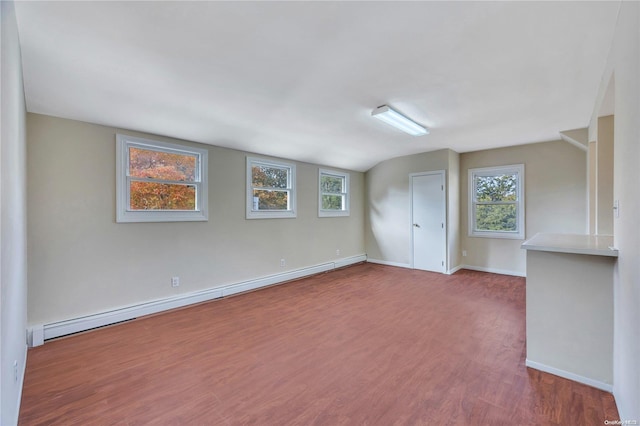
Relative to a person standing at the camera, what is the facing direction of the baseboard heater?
facing the viewer and to the right of the viewer

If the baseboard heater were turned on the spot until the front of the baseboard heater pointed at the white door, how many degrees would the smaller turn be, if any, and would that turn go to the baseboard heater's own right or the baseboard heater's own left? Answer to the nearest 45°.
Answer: approximately 45° to the baseboard heater's own left

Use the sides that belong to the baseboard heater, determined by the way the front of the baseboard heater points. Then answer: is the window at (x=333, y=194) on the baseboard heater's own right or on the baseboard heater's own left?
on the baseboard heater's own left

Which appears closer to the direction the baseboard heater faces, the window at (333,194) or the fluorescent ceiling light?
the fluorescent ceiling light

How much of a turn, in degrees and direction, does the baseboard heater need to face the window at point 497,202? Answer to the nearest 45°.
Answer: approximately 45° to its left
